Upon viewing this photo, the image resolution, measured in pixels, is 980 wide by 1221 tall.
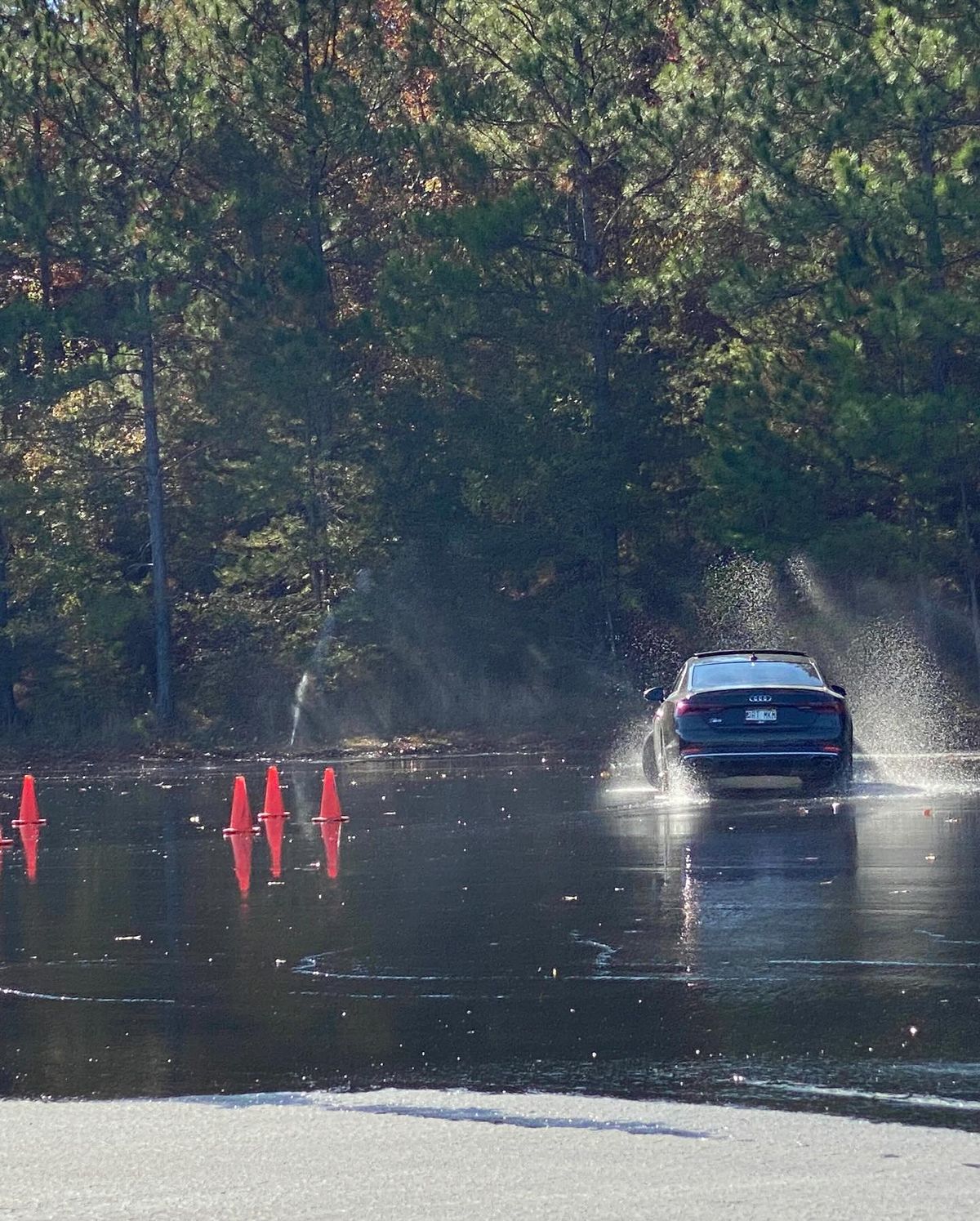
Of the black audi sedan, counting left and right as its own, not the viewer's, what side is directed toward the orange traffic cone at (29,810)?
left

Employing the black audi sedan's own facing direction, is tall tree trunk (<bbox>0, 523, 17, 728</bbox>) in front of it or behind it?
in front

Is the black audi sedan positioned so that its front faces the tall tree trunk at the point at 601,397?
yes

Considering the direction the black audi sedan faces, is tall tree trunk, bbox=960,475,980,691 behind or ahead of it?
ahead

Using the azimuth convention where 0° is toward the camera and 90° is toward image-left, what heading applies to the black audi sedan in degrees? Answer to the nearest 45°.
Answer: approximately 180°

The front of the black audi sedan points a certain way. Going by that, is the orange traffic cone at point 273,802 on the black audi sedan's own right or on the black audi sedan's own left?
on the black audi sedan's own left

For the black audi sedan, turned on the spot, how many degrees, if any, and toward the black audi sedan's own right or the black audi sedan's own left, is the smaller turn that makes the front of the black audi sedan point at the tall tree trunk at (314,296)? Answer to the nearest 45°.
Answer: approximately 45° to the black audi sedan's own left

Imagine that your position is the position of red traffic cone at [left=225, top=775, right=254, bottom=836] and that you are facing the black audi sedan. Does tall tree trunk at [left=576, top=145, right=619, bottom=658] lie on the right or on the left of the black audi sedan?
left

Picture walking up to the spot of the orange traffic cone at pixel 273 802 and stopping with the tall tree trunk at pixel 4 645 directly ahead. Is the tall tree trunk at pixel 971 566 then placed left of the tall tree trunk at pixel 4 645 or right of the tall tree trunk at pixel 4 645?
right

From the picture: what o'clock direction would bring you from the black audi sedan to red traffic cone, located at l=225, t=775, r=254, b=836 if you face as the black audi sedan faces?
The red traffic cone is roughly at 8 o'clock from the black audi sedan.
